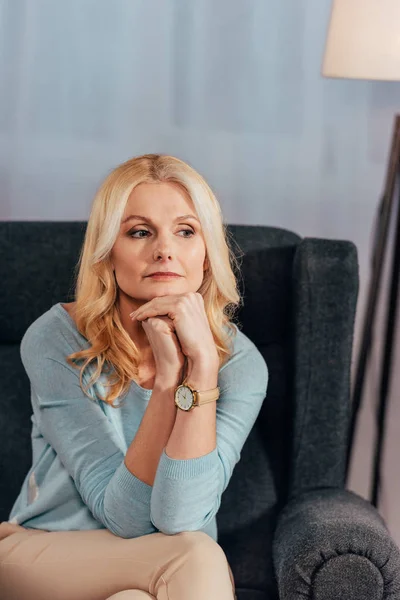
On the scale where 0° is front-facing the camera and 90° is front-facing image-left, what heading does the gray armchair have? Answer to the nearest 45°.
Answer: approximately 0°
